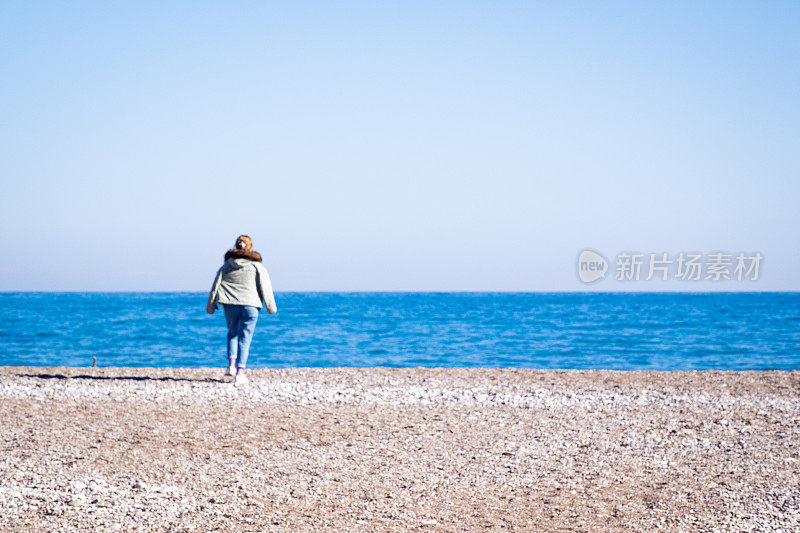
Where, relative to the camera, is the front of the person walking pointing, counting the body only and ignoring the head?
away from the camera
